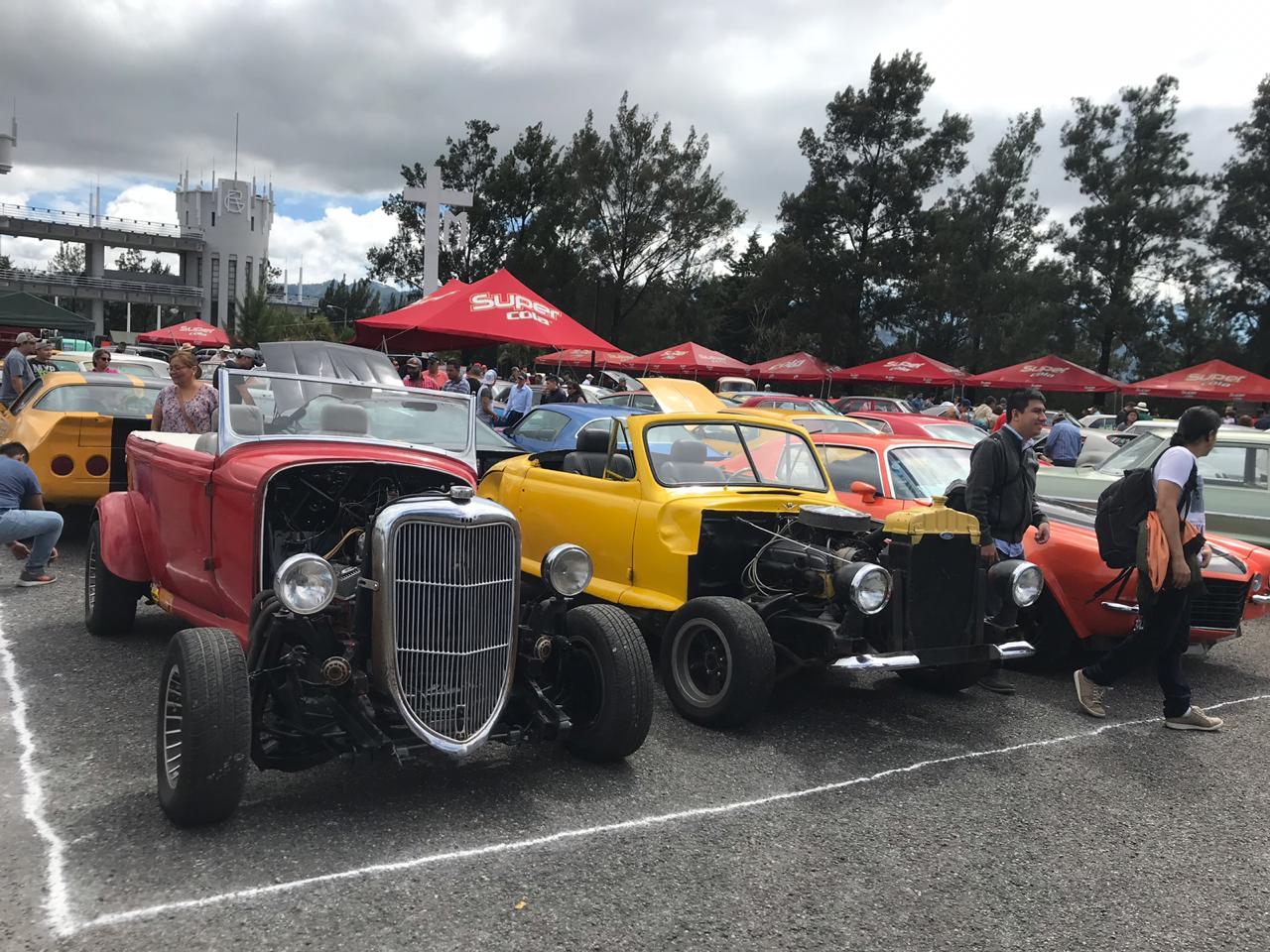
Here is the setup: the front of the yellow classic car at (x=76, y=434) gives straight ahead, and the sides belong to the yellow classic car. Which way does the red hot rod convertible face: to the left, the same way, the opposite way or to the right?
the opposite way

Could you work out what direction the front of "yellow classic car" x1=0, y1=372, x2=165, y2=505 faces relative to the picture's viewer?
facing away from the viewer and to the left of the viewer

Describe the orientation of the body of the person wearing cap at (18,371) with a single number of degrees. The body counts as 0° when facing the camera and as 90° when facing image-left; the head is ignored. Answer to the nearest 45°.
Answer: approximately 270°

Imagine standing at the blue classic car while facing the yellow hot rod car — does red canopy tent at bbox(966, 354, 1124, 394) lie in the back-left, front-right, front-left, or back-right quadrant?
back-left

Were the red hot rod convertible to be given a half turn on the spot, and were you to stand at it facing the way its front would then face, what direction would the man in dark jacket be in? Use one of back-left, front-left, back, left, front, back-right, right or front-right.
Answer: back-right

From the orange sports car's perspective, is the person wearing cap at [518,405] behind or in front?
behind

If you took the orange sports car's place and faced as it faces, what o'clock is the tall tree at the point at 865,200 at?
The tall tree is roughly at 7 o'clock from the orange sports car.

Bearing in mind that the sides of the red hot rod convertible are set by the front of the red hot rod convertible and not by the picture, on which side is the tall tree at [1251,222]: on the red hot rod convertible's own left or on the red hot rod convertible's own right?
on the red hot rod convertible's own left

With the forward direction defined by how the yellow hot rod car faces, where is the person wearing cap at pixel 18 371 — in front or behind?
behind

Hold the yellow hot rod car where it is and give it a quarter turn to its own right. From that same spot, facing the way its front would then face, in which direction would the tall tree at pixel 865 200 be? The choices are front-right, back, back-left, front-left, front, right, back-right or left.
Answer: back-right

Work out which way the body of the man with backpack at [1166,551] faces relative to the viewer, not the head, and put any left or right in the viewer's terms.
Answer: facing to the right of the viewer
